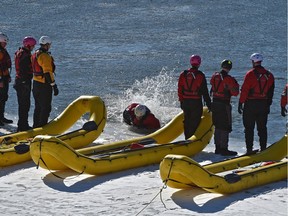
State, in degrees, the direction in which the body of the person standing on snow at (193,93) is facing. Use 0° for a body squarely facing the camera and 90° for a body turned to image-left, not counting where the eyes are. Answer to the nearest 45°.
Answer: approximately 180°

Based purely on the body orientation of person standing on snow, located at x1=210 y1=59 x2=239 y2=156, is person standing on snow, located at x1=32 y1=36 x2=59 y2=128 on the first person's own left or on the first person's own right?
on the first person's own left

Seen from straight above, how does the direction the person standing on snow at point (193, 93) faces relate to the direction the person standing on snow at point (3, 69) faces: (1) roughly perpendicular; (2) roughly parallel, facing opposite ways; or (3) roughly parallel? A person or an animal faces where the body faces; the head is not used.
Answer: roughly perpendicular

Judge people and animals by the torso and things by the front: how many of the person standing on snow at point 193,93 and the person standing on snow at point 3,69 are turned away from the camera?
1

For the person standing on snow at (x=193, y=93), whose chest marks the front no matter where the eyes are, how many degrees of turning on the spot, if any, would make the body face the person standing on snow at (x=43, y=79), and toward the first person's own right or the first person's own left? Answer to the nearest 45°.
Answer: approximately 90° to the first person's own left

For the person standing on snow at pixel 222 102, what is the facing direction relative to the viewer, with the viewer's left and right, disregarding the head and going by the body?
facing away from the viewer and to the right of the viewer

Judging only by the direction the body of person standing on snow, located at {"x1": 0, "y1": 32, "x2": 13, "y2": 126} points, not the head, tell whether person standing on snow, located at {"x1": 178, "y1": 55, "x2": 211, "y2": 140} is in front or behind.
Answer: in front

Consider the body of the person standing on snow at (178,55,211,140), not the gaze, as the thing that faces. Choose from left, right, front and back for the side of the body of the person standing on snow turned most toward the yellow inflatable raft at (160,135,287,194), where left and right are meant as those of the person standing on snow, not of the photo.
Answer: back

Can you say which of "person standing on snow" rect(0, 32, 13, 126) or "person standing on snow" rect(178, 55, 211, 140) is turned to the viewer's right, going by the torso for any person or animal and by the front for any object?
"person standing on snow" rect(0, 32, 13, 126)
